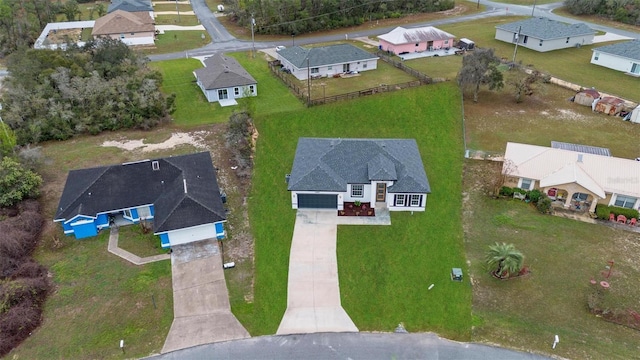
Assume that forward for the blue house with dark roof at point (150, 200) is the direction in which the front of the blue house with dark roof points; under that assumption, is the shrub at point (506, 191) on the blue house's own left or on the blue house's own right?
on the blue house's own left

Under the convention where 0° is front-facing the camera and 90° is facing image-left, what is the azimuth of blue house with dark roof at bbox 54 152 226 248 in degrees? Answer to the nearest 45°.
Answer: approximately 0°

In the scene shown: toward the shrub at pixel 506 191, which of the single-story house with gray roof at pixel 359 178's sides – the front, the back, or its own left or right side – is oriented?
left

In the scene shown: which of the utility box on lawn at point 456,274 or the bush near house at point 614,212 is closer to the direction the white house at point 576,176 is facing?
the utility box on lawn

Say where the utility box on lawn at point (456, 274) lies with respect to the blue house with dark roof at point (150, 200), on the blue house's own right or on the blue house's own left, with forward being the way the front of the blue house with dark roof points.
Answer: on the blue house's own left

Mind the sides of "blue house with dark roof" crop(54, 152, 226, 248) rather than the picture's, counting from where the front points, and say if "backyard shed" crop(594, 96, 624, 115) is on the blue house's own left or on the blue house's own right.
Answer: on the blue house's own left

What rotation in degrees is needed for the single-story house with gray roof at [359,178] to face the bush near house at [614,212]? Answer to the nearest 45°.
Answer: approximately 90° to its left

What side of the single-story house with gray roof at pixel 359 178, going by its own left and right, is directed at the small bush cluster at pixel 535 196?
left

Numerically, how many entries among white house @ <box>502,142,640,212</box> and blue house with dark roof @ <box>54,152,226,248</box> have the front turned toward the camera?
2

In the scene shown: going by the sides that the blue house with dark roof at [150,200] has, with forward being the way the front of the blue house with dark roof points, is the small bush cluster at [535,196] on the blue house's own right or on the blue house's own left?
on the blue house's own left

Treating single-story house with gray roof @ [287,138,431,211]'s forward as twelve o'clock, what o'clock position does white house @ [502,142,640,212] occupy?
The white house is roughly at 9 o'clock from the single-story house with gray roof.
